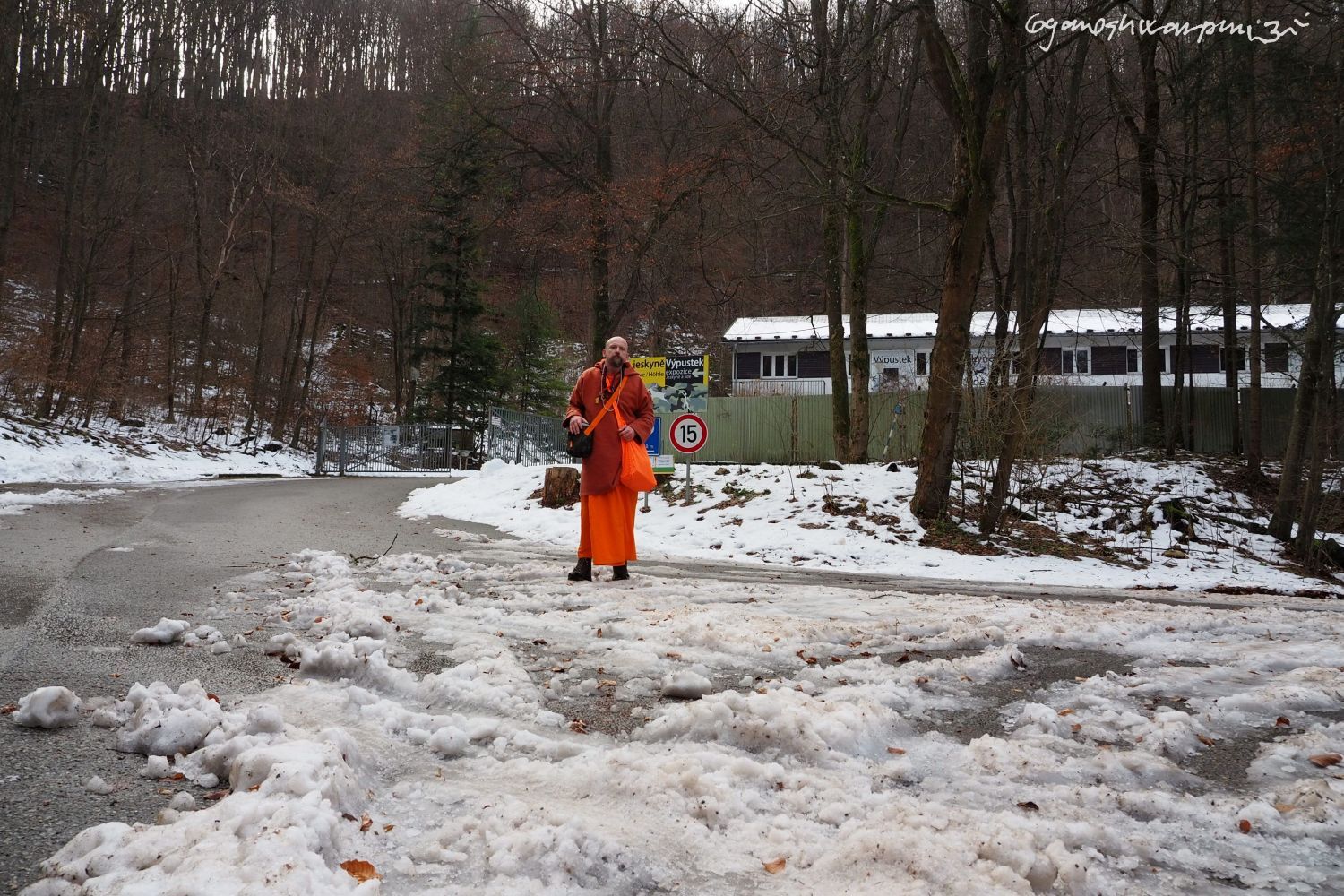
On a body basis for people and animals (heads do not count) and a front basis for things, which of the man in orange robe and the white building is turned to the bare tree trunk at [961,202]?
the white building

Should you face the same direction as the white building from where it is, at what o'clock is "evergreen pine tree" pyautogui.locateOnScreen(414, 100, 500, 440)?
The evergreen pine tree is roughly at 2 o'clock from the white building.

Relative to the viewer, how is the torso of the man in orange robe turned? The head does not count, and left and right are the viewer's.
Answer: facing the viewer

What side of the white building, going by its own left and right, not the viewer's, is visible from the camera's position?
front

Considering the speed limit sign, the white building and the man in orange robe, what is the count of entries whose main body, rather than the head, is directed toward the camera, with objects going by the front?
3

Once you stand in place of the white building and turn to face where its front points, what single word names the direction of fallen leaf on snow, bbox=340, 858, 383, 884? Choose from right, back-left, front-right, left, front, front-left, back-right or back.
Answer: front

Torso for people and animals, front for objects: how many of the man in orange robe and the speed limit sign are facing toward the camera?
2

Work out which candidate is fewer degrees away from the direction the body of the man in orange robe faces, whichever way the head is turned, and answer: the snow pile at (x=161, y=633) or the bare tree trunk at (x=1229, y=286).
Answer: the snow pile

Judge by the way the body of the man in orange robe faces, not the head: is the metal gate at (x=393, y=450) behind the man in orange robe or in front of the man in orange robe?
behind

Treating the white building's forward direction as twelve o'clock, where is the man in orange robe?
The man in orange robe is roughly at 12 o'clock from the white building.
